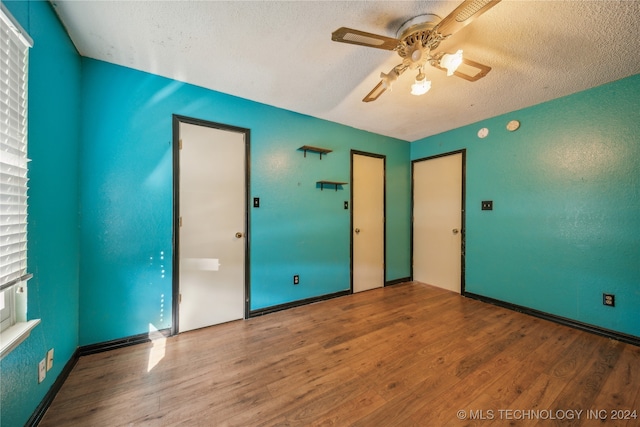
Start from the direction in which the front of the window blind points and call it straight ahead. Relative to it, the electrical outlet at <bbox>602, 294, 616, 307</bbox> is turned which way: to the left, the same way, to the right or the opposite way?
the opposite way

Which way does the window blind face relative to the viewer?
to the viewer's right

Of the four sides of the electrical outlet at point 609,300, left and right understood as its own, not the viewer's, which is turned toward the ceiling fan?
front

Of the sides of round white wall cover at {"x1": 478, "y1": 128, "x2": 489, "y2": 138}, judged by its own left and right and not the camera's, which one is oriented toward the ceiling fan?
front

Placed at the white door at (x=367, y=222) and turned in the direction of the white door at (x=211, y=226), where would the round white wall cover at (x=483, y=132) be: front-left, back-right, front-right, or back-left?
back-left
